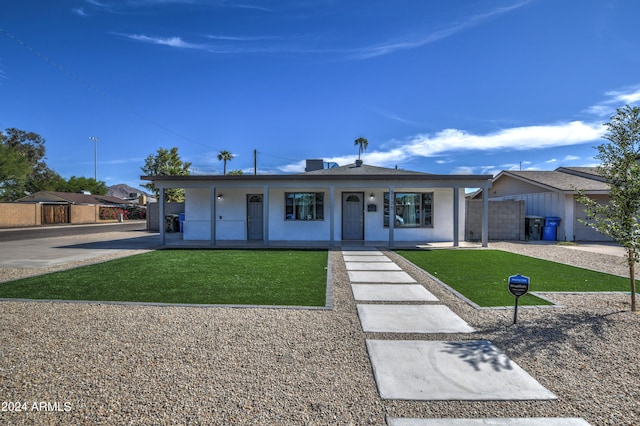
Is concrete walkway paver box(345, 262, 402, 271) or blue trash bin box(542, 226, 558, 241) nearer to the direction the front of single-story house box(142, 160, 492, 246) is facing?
the concrete walkway paver

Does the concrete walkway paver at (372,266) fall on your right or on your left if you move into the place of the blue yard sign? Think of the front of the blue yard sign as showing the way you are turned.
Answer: on your right

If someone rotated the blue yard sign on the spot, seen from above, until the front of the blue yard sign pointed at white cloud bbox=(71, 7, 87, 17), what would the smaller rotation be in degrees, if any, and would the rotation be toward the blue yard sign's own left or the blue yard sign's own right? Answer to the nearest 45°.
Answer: approximately 90° to the blue yard sign's own right

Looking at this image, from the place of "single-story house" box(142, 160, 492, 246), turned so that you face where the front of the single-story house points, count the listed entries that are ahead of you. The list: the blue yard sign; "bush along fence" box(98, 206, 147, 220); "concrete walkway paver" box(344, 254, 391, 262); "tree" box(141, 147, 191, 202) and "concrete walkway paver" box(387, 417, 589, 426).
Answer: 3

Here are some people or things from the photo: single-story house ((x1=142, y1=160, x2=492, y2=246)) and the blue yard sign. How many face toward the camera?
2

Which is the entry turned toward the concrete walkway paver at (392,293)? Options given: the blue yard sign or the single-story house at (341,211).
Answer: the single-story house

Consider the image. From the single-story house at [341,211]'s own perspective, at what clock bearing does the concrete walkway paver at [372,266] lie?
The concrete walkway paver is roughly at 12 o'clock from the single-story house.

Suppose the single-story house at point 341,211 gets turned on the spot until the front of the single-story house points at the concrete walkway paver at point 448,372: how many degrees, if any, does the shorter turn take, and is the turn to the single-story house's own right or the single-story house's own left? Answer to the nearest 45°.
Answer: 0° — it already faces it

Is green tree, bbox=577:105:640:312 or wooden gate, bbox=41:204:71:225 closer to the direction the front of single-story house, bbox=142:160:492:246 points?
the green tree

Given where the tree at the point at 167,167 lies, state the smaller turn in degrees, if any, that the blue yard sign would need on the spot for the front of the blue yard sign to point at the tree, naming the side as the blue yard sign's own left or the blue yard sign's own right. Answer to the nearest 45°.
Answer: approximately 135° to the blue yard sign's own right

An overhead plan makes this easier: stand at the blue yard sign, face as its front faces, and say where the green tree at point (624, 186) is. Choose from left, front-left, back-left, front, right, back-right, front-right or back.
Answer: back-left

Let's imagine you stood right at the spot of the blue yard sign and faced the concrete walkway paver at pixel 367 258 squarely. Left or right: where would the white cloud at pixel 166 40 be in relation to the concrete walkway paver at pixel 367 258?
left

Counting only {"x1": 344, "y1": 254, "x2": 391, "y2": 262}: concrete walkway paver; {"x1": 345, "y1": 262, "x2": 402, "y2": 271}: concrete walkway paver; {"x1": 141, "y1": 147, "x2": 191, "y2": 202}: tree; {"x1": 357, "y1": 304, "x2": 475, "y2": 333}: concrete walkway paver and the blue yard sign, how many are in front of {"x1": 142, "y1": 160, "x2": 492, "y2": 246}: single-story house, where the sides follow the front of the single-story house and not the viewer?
4

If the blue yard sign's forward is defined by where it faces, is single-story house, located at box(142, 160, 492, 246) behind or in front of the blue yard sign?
behind

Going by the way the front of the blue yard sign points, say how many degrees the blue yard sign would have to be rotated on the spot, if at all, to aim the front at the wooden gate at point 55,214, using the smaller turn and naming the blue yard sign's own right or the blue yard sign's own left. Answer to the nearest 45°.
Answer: approximately 90° to the blue yard sign's own right

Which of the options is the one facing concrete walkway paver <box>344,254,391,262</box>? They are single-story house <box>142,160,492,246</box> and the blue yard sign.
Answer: the single-story house

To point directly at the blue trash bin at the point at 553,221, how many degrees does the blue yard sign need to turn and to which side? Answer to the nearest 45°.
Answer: approximately 180°

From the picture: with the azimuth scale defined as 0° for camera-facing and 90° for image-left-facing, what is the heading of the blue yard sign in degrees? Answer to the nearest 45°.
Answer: approximately 0°
